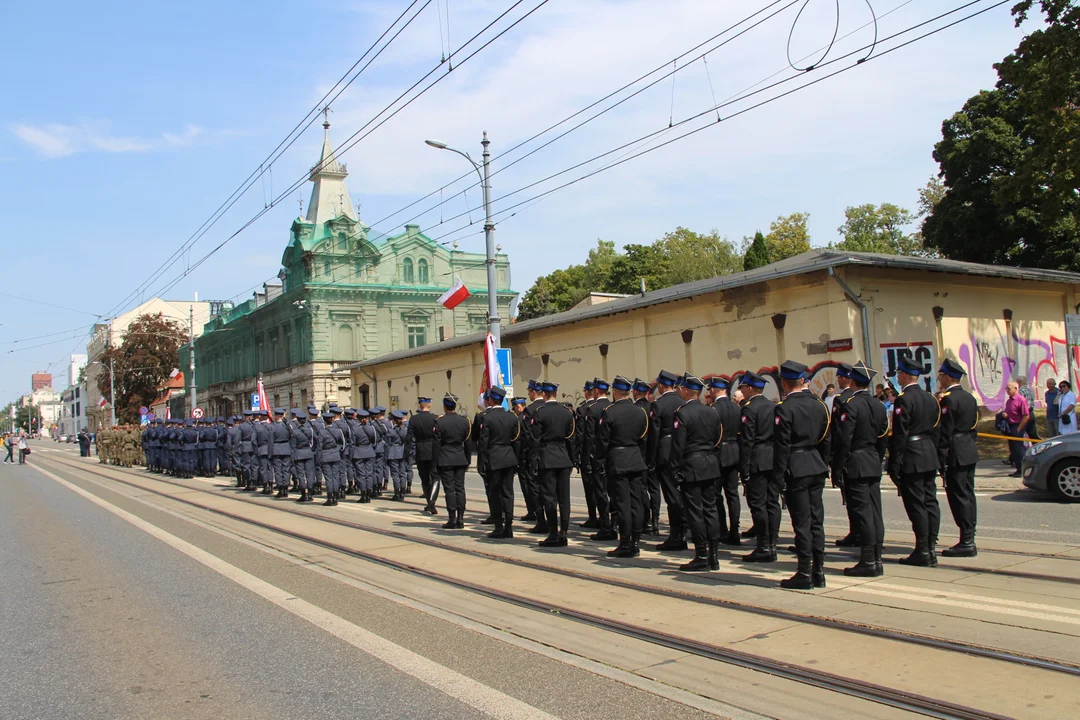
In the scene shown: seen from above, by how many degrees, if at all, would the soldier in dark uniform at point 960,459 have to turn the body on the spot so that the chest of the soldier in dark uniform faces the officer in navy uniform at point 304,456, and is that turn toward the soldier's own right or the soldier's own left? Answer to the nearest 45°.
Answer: approximately 45° to the soldier's own left

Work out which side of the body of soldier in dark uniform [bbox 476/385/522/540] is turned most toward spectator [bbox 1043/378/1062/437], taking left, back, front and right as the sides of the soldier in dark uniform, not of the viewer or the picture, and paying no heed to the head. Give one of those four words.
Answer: right

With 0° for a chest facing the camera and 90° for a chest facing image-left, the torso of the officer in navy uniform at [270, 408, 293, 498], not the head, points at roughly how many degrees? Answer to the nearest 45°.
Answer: approximately 180°

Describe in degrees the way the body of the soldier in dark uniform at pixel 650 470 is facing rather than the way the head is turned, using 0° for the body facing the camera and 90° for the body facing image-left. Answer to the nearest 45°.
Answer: approximately 135°

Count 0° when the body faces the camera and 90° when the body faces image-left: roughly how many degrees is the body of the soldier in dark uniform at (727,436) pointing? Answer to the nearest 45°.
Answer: approximately 135°

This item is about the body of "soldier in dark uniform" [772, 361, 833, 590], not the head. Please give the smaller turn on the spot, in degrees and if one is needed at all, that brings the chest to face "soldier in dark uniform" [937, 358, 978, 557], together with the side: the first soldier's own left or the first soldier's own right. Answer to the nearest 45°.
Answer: approximately 90° to the first soldier's own right

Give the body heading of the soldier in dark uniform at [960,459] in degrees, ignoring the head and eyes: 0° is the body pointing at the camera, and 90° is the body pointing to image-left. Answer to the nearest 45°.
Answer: approximately 135°

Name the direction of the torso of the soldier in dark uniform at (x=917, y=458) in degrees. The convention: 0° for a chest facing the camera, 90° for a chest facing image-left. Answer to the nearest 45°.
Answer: approximately 135°

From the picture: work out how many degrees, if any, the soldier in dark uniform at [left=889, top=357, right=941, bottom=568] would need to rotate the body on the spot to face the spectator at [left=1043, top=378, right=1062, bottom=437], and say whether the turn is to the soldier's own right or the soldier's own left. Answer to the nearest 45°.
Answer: approximately 45° to the soldier's own right
